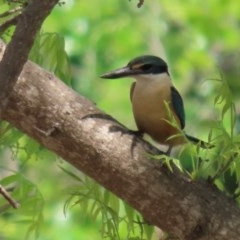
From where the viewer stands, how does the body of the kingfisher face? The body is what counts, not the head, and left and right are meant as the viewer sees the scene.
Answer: facing the viewer and to the left of the viewer
